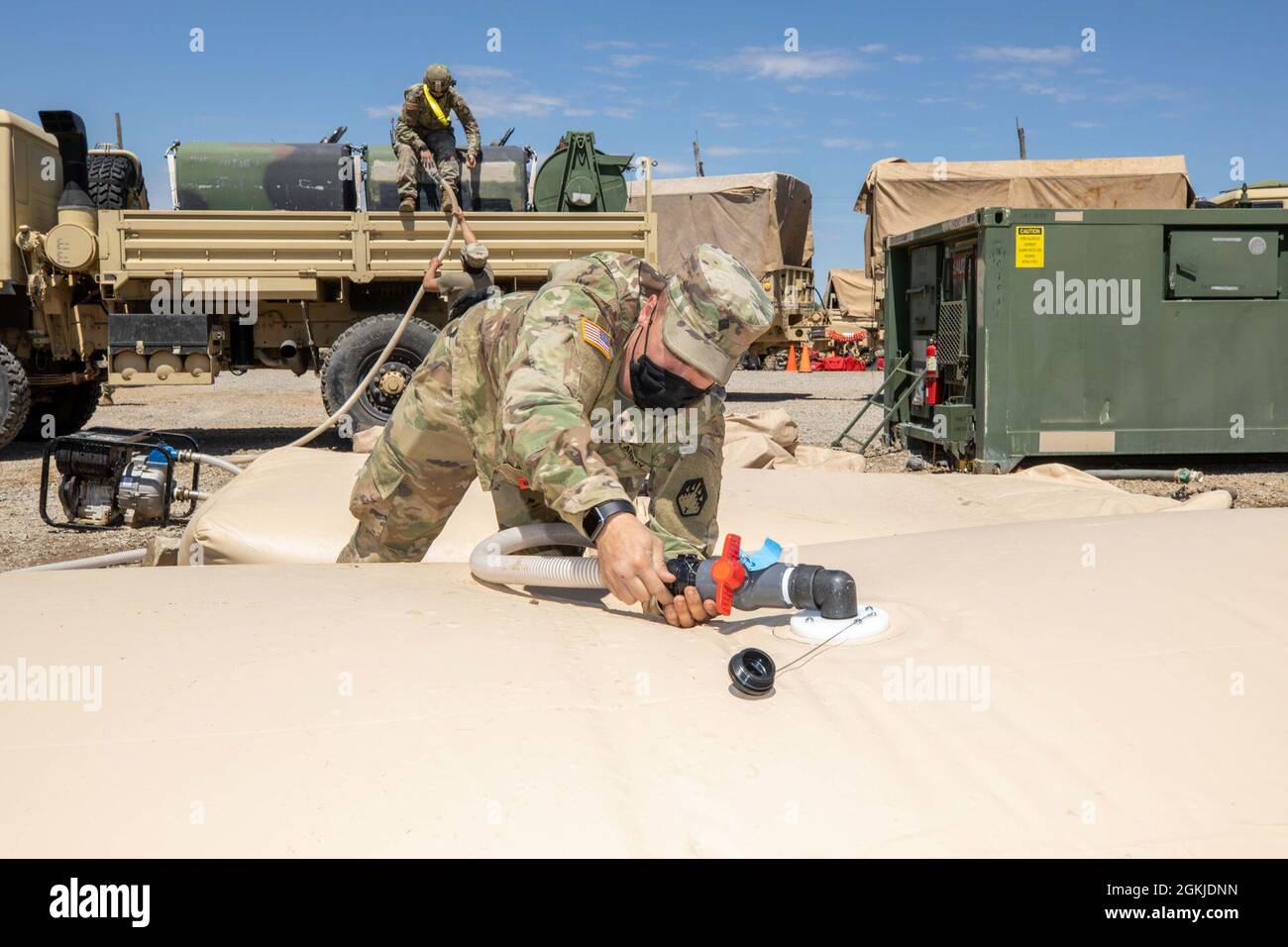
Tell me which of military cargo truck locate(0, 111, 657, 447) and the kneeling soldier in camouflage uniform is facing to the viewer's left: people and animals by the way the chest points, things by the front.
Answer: the military cargo truck

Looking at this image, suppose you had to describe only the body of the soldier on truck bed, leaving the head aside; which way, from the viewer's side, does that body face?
toward the camera

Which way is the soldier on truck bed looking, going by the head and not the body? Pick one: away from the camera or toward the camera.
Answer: toward the camera

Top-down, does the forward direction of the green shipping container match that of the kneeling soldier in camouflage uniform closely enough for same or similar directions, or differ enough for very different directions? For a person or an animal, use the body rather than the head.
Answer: very different directions

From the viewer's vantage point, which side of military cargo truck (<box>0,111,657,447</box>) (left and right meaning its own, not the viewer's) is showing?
left

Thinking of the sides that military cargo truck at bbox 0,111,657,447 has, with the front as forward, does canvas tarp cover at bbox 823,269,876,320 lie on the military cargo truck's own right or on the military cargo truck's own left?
on the military cargo truck's own right

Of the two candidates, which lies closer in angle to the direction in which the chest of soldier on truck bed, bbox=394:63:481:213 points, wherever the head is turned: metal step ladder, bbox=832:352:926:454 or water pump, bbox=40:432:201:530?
the water pump

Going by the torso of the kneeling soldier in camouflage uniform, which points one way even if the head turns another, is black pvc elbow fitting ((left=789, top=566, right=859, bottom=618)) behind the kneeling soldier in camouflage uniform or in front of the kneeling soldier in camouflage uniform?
in front

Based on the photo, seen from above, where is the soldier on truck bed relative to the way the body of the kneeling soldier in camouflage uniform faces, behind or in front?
behind
